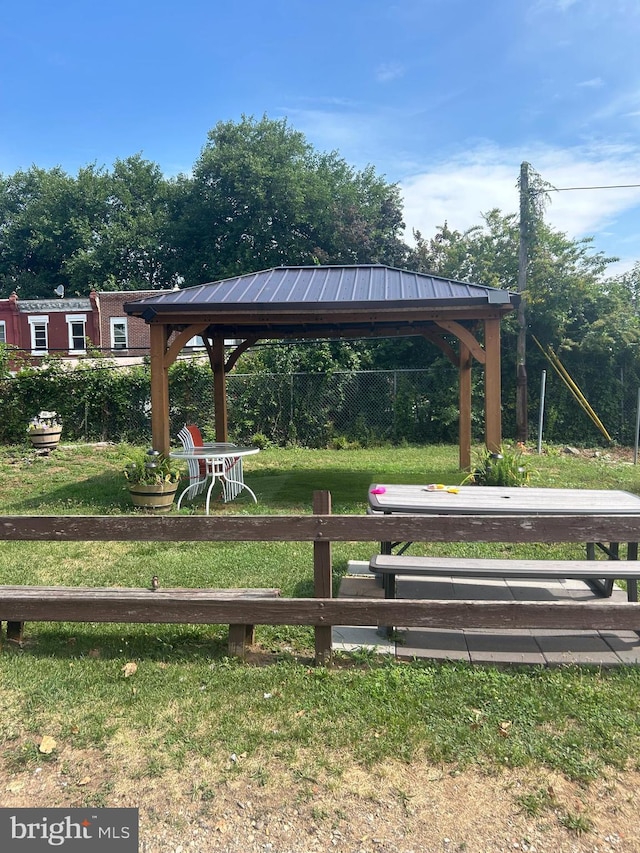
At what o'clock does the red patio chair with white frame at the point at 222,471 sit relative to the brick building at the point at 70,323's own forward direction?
The red patio chair with white frame is roughly at 12 o'clock from the brick building.

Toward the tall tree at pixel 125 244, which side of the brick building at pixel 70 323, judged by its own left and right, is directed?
back

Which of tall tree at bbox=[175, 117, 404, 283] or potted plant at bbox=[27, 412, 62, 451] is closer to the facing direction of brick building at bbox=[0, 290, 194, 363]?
the potted plant

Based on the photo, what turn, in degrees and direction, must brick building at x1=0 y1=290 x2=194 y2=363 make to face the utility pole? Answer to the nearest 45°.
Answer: approximately 45° to its left

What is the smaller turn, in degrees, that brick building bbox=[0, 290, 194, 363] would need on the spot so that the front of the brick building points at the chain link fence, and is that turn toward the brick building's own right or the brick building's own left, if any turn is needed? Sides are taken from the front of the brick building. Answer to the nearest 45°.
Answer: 0° — it already faces it

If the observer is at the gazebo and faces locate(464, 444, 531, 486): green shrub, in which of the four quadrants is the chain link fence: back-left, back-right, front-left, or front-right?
back-left

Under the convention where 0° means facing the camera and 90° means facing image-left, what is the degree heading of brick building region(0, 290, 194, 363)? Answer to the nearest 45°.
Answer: approximately 0°

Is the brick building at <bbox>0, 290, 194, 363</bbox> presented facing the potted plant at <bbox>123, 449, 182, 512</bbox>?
yes

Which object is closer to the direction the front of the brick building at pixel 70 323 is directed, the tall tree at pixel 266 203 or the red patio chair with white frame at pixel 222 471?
the red patio chair with white frame
